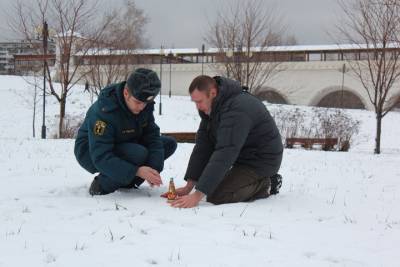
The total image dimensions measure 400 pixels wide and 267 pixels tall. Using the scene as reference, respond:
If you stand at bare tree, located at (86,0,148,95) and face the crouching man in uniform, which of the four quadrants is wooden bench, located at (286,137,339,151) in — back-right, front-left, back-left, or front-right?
front-left

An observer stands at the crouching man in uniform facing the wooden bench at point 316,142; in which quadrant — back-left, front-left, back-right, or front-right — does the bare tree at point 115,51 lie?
front-left

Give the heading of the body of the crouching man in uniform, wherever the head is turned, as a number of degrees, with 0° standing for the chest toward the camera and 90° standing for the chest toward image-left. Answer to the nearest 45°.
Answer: approximately 315°

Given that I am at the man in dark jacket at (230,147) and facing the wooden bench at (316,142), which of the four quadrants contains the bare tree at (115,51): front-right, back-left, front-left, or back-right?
front-left

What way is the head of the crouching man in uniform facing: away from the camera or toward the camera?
toward the camera

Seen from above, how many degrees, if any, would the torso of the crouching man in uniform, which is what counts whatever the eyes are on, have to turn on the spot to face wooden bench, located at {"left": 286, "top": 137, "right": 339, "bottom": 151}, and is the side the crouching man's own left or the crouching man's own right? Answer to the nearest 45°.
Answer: approximately 90° to the crouching man's own left

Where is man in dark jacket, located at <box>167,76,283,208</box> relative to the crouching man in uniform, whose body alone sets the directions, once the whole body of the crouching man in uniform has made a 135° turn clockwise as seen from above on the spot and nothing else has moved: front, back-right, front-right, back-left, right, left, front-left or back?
back

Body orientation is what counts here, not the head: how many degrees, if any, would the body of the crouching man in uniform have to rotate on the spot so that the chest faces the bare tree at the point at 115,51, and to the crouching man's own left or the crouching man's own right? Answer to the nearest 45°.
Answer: approximately 135° to the crouching man's own left
